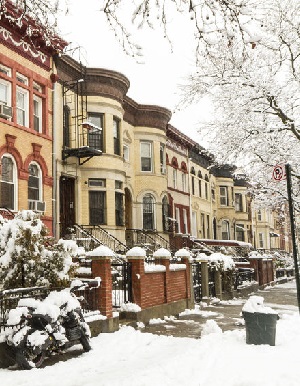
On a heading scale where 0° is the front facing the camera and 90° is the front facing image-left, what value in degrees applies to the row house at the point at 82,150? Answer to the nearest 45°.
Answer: approximately 315°

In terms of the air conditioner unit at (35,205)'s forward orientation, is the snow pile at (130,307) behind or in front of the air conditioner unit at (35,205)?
in front

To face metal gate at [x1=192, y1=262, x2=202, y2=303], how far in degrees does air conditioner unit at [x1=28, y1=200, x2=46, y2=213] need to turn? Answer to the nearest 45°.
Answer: approximately 45° to its left

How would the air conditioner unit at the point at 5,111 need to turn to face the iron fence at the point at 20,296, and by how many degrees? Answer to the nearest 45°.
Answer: approximately 45° to its right

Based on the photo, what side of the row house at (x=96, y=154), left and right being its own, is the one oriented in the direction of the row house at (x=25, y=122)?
right

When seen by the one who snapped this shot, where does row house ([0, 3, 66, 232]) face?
facing the viewer and to the right of the viewer

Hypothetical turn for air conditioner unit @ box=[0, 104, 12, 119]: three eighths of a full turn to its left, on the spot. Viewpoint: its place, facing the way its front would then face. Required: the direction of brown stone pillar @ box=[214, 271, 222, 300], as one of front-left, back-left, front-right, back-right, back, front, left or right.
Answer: right

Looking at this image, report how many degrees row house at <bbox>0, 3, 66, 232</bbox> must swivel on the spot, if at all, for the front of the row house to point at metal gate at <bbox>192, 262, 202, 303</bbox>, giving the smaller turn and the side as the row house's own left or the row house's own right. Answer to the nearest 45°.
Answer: approximately 45° to the row house's own left

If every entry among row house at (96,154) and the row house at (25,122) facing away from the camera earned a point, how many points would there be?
0
